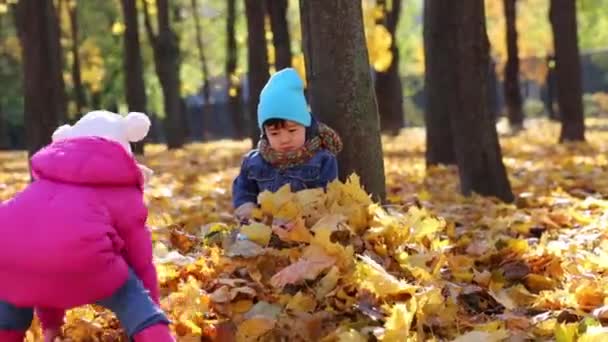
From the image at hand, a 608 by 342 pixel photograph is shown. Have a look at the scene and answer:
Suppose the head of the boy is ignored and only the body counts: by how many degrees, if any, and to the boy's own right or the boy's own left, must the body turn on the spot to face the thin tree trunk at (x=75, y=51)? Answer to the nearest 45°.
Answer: approximately 180°

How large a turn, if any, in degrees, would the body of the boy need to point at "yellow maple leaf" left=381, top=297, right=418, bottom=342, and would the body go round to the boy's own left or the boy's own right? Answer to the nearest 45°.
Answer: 0° — they already face it

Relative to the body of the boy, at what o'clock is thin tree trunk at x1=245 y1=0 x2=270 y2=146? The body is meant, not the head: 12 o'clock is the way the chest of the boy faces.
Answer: The thin tree trunk is roughly at 6 o'clock from the boy.

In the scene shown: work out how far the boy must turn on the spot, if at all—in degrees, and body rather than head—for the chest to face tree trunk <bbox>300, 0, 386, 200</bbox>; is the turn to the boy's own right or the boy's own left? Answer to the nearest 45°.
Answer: approximately 135° to the boy's own left

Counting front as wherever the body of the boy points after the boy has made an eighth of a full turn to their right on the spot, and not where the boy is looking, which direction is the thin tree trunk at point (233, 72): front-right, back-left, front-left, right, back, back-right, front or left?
back-right

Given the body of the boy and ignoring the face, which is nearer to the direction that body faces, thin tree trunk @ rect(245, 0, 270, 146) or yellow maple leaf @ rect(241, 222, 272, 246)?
the yellow maple leaf

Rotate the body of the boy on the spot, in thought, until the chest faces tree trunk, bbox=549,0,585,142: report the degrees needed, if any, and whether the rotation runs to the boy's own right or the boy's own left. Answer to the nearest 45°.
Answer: approximately 135° to the boy's own left

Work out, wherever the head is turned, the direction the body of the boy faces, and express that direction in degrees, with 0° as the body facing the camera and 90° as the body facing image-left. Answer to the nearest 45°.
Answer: approximately 0°

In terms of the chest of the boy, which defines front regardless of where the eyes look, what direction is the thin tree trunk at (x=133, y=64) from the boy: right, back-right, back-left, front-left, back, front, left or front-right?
back

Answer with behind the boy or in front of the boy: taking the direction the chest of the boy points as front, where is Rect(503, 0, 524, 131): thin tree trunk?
behind

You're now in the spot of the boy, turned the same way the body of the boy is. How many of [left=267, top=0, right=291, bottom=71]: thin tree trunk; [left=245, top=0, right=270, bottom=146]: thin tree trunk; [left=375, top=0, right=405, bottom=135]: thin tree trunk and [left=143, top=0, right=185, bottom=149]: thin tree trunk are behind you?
4

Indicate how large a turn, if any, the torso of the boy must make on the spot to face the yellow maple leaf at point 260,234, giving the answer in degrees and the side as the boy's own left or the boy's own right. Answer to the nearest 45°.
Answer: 0° — they already face it
